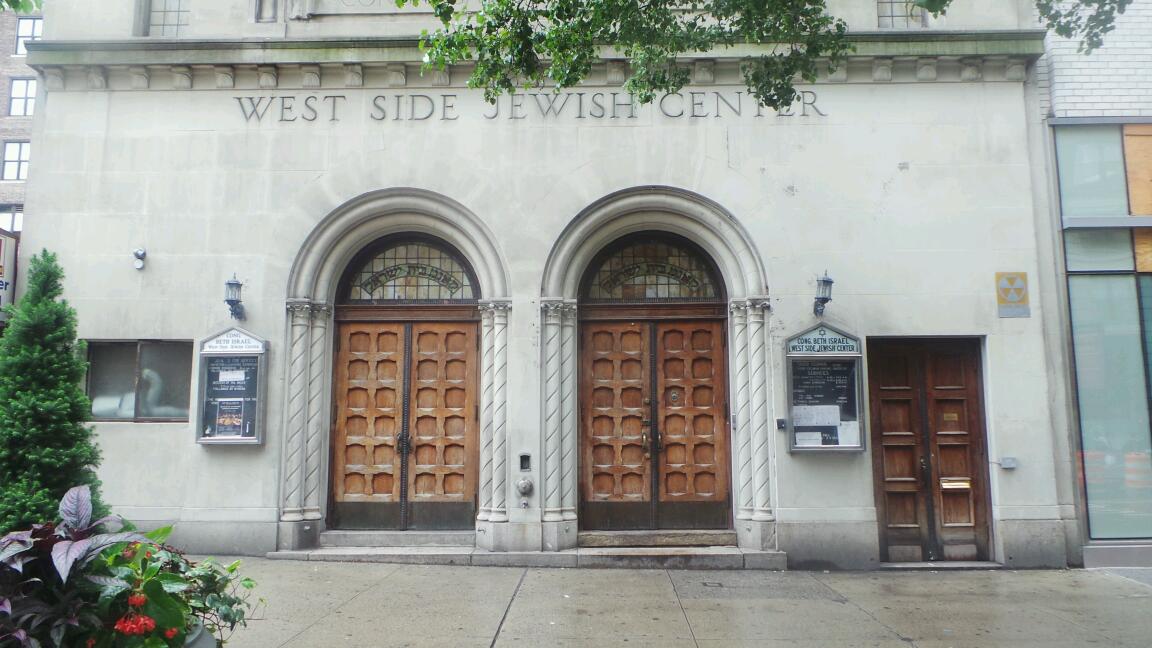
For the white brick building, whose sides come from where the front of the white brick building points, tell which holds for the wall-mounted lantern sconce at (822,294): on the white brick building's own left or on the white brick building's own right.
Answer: on the white brick building's own right

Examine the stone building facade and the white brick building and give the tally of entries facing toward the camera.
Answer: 2

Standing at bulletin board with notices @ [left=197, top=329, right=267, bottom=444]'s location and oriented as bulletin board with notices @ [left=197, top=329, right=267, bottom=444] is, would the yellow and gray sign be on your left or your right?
on your left

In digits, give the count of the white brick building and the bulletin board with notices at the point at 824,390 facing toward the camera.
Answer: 2

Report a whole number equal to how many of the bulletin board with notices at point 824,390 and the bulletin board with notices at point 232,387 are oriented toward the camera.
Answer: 2

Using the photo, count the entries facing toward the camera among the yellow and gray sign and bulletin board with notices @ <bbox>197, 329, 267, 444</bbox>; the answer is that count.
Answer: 2

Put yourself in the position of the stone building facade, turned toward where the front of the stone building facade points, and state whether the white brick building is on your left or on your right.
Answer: on your left
